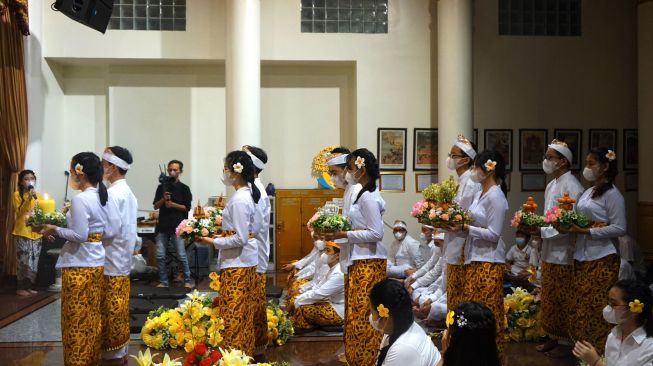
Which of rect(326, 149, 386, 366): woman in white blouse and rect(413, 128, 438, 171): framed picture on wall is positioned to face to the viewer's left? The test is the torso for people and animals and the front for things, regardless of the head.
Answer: the woman in white blouse

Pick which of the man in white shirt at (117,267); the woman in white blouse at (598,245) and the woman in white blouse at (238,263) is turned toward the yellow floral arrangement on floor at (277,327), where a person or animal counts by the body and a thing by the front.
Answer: the woman in white blouse at (598,245)

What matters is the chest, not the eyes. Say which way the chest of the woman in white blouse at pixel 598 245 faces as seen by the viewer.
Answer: to the viewer's left

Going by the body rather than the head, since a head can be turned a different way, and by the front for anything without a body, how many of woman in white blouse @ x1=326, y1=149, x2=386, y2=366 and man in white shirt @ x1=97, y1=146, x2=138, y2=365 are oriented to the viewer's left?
2

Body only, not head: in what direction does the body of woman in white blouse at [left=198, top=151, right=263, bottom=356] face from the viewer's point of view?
to the viewer's left

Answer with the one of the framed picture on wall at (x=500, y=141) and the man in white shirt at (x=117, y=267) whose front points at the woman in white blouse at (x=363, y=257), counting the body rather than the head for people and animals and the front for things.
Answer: the framed picture on wall

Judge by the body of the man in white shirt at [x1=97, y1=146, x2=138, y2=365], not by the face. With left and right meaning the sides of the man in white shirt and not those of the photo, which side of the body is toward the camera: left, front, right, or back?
left

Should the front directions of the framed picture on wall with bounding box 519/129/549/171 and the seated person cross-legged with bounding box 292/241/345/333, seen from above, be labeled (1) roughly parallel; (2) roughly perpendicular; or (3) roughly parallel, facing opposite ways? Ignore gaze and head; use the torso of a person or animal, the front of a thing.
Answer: roughly perpendicular

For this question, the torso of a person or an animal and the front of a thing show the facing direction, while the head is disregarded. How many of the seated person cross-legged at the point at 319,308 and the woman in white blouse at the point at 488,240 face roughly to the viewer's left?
2

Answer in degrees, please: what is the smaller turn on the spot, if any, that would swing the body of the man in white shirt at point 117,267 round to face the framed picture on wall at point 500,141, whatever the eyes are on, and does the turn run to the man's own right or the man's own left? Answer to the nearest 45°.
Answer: approximately 135° to the man's own right

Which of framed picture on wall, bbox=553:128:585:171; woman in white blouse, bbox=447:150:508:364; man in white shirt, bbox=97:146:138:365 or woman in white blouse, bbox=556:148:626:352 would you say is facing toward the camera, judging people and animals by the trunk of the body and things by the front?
the framed picture on wall

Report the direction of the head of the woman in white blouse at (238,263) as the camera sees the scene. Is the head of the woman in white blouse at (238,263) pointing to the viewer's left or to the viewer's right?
to the viewer's left

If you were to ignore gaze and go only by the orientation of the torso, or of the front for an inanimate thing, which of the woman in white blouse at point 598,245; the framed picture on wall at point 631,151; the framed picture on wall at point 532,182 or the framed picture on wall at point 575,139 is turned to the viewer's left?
the woman in white blouse

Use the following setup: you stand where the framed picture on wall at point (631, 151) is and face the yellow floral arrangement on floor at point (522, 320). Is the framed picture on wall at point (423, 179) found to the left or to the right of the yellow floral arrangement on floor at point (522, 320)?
right
